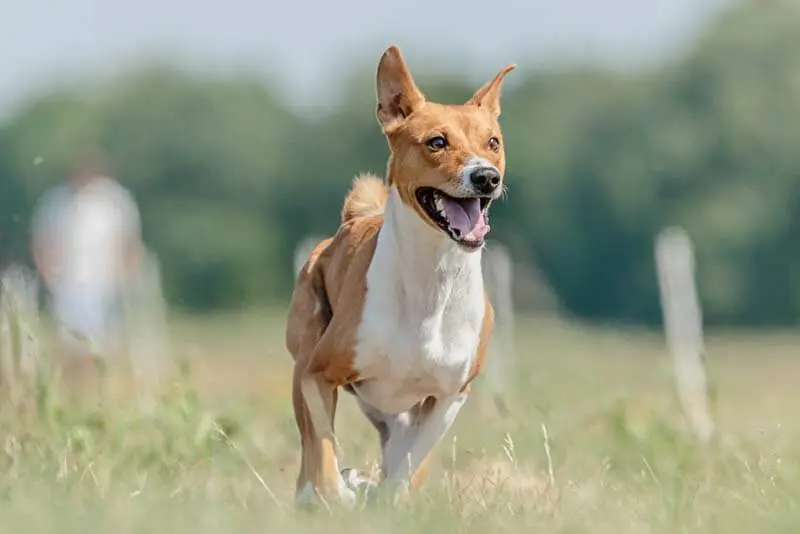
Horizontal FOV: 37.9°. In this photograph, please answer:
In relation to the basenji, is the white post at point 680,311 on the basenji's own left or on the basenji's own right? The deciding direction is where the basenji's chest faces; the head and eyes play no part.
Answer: on the basenji's own left

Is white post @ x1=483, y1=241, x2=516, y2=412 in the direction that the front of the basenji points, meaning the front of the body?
no

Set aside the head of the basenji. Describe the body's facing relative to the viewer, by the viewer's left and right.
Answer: facing the viewer and to the right of the viewer

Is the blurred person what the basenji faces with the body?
no

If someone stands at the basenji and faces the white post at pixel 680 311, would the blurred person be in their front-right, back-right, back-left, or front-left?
front-left
